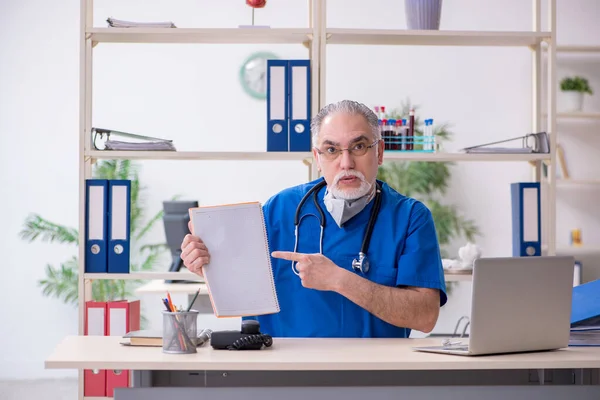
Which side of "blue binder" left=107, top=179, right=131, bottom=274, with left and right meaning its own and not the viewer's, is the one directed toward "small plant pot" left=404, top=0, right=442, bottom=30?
left

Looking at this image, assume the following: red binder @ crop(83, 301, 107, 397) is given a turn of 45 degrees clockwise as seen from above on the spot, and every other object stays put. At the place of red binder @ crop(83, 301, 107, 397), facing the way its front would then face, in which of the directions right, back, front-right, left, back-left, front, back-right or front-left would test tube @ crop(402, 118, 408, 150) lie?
back-left

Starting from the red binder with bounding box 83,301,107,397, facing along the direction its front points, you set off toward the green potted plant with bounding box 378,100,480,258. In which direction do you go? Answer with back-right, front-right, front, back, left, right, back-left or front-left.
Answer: back-left

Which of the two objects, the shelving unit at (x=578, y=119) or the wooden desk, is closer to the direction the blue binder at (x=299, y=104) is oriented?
the wooden desk

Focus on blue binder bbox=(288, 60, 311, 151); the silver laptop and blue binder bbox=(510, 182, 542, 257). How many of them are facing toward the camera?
2

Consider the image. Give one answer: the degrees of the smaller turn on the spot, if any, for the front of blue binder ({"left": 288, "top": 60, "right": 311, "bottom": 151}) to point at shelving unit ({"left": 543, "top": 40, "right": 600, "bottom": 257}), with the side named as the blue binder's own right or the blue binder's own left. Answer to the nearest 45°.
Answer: approximately 135° to the blue binder's own left

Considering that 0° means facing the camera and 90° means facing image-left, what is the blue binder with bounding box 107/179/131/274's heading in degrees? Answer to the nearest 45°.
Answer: approximately 0°
